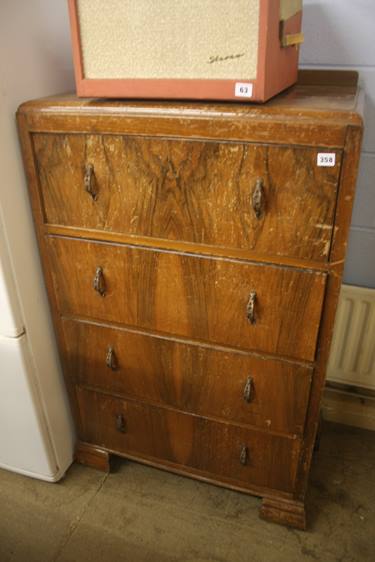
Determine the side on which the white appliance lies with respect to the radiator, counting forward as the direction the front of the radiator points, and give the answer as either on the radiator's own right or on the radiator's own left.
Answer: on the radiator's own right

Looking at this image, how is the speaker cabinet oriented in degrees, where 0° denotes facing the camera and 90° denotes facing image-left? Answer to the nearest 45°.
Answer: approximately 0°

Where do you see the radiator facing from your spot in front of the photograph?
facing the viewer

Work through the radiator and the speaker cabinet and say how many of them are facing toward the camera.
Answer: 2
